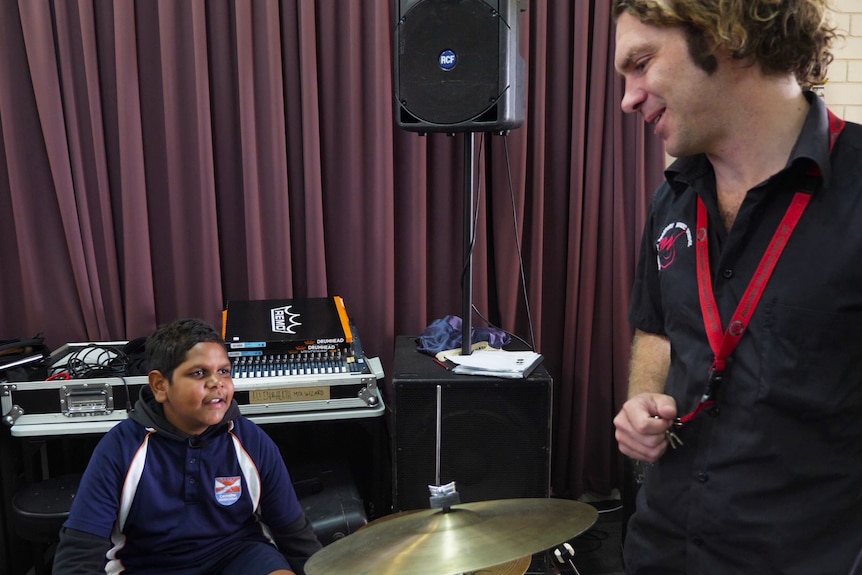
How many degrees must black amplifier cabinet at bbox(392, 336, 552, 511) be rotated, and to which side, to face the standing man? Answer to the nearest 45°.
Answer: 0° — it already faces them

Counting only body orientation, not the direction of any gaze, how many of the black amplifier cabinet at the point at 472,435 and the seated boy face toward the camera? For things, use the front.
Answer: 2

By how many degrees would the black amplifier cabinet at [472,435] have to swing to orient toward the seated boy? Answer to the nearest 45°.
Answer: approximately 45° to its right

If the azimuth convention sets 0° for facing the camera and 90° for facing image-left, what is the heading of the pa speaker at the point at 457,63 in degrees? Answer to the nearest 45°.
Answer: approximately 45°

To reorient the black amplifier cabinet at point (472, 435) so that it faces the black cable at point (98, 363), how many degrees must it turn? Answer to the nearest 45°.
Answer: approximately 90° to its right

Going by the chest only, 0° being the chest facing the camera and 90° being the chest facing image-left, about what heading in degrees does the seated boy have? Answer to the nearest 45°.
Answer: approximately 0°

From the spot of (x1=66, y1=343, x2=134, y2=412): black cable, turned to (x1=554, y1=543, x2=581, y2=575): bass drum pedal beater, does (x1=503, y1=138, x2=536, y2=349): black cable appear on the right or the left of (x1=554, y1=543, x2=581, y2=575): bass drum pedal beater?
left
